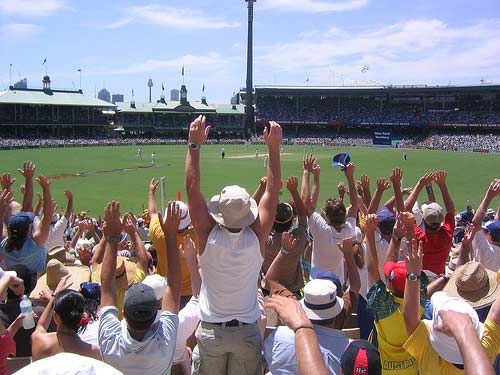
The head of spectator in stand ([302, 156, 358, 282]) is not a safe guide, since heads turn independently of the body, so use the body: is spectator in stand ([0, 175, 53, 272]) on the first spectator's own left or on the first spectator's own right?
on the first spectator's own left

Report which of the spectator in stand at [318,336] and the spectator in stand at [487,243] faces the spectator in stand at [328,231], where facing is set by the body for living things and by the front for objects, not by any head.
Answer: the spectator in stand at [318,336]

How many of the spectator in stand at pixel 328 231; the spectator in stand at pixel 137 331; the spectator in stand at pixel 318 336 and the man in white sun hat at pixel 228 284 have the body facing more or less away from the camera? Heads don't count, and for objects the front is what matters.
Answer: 4

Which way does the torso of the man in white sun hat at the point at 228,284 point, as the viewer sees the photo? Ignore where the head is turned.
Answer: away from the camera

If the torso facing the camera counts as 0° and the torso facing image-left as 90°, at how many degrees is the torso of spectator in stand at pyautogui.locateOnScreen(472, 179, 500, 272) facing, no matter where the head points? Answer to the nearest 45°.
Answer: approximately 180°

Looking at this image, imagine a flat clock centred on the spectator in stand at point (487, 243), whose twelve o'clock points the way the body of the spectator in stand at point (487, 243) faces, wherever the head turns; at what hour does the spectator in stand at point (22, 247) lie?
the spectator in stand at point (22, 247) is roughly at 8 o'clock from the spectator in stand at point (487, 243).

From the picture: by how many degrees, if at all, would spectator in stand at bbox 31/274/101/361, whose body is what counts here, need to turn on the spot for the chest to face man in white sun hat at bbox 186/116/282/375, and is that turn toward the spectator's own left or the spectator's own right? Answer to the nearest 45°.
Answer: approximately 90° to the spectator's own right

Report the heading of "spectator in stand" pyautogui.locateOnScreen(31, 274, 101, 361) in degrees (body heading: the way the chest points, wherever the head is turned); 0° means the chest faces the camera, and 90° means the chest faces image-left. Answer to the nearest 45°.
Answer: approximately 180°

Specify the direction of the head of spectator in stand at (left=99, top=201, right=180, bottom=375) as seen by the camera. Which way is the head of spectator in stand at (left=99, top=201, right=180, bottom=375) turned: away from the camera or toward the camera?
away from the camera

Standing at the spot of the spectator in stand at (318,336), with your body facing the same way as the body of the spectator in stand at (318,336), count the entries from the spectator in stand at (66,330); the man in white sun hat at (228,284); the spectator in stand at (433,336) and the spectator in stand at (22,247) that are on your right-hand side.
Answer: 1

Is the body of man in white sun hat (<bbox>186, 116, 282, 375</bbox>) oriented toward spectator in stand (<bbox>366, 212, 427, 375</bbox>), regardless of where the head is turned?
no

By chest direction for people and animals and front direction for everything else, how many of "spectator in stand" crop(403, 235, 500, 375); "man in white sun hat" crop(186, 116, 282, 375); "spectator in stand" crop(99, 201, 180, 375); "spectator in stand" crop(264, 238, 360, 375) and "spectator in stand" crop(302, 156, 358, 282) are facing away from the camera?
5

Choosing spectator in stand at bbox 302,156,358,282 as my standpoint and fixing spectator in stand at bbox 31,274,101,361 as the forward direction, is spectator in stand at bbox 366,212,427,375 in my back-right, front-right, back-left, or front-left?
front-left

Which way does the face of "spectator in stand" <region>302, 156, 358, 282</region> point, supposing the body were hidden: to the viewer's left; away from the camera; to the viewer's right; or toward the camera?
away from the camera

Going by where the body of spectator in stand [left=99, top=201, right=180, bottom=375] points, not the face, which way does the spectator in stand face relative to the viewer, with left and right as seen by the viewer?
facing away from the viewer

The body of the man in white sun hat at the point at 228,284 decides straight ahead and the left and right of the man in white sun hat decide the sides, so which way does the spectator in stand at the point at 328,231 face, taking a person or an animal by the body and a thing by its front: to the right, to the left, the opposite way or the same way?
the same way

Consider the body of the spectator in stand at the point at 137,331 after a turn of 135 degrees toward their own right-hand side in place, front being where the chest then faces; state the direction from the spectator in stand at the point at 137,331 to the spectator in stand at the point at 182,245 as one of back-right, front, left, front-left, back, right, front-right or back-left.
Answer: back-left

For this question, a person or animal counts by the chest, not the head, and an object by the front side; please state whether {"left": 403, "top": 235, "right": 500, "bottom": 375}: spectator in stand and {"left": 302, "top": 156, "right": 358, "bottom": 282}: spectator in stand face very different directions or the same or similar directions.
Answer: same or similar directions

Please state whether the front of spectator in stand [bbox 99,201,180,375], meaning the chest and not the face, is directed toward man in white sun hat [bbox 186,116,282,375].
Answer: no

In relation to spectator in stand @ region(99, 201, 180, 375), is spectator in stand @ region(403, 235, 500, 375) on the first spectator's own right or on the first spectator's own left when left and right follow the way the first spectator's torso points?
on the first spectator's own right

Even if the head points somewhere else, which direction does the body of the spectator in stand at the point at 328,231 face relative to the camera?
away from the camera
